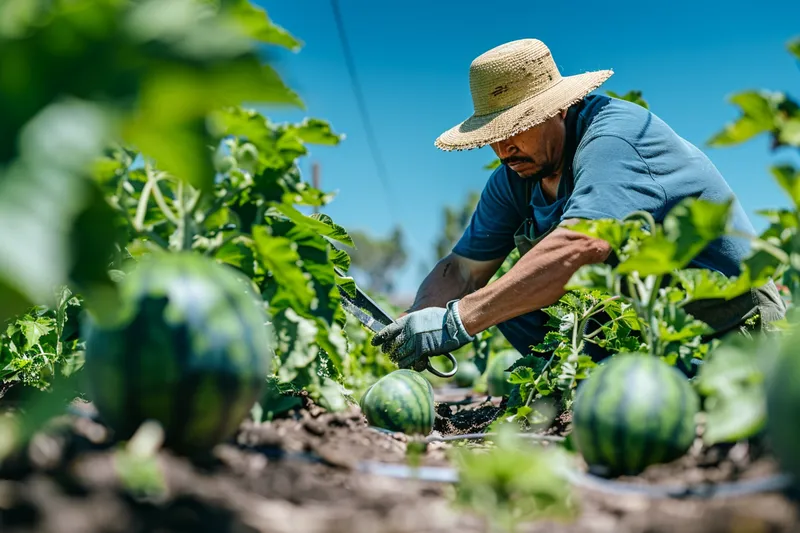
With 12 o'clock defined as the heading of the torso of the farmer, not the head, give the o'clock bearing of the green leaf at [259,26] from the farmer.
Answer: The green leaf is roughly at 11 o'clock from the farmer.

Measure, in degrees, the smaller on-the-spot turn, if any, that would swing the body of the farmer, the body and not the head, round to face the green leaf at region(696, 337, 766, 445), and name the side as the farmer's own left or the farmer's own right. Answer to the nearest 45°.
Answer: approximately 45° to the farmer's own left

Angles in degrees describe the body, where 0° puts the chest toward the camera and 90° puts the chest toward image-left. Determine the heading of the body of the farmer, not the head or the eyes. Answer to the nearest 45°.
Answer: approximately 45°

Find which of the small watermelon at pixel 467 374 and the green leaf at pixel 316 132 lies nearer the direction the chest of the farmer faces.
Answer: the green leaf

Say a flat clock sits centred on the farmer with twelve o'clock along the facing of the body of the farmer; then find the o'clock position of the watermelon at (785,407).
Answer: The watermelon is roughly at 10 o'clock from the farmer.
